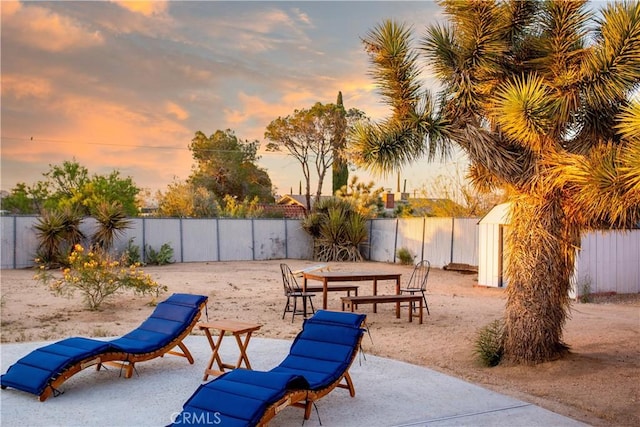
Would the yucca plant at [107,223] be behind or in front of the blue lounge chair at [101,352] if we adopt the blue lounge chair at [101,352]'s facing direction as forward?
behind

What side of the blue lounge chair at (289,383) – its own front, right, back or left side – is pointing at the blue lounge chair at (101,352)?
right

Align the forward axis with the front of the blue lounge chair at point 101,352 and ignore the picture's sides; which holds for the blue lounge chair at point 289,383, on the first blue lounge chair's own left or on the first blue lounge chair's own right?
on the first blue lounge chair's own left

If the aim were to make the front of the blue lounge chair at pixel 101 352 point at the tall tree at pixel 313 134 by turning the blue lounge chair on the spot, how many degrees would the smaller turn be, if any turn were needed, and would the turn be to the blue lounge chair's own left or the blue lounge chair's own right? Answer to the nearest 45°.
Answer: approximately 180°

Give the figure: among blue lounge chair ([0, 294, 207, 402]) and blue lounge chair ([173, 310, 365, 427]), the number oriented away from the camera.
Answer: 0

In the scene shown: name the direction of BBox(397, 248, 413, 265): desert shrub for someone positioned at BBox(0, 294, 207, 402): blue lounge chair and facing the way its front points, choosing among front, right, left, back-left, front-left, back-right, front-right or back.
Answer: back

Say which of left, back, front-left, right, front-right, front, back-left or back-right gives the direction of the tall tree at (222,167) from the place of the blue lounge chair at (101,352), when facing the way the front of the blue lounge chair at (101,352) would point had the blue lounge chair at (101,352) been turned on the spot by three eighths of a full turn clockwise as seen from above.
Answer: front

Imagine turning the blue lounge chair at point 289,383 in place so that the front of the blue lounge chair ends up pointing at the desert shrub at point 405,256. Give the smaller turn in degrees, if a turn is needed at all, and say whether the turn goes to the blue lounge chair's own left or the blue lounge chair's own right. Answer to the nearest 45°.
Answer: approximately 135° to the blue lounge chair's own right

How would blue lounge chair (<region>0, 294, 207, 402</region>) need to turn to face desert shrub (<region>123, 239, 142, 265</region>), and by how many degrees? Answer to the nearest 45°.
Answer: approximately 135° to its right

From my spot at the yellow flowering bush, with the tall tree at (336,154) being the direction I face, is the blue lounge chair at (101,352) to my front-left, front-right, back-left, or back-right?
back-right

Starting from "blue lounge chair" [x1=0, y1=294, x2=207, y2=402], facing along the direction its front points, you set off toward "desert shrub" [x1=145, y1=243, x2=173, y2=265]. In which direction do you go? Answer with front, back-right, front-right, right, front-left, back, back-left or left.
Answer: back-right

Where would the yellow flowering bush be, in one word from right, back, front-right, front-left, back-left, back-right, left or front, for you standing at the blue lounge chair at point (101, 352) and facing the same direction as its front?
back-right

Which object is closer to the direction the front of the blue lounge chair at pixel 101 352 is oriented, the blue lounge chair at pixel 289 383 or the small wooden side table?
the blue lounge chair

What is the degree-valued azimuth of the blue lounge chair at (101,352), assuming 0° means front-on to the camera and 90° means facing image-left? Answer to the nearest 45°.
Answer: approximately 45°

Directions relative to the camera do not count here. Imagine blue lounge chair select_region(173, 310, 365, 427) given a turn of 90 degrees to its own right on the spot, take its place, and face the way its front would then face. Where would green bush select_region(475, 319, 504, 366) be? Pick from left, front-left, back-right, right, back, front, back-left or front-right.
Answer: right
